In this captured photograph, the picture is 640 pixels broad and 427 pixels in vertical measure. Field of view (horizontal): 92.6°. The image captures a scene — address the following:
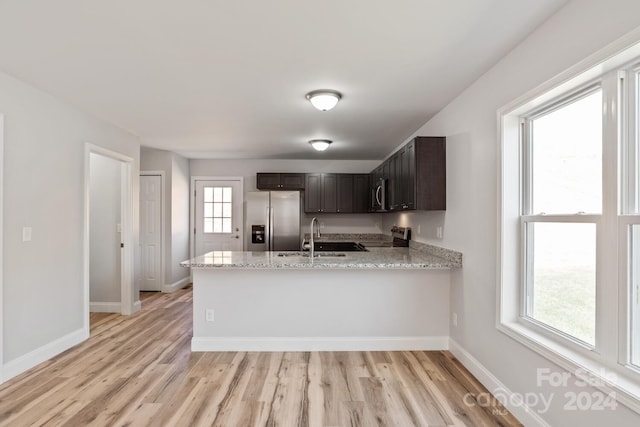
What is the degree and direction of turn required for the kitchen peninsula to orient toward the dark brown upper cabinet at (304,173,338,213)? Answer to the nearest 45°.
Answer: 0° — it already faces it

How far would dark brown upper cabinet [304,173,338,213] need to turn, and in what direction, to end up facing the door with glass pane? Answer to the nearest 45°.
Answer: approximately 90° to its right

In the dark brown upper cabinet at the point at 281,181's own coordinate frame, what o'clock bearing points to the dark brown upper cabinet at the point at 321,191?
the dark brown upper cabinet at the point at 321,191 is roughly at 9 o'clock from the dark brown upper cabinet at the point at 281,181.

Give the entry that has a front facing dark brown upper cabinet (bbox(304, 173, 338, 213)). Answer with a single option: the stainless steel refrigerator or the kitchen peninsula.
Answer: the kitchen peninsula

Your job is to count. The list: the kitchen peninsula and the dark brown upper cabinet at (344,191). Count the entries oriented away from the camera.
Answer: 1

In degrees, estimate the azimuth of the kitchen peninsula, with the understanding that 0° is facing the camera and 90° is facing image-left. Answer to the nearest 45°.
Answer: approximately 180°

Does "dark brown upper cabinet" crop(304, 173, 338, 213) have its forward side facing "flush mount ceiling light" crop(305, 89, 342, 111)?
yes

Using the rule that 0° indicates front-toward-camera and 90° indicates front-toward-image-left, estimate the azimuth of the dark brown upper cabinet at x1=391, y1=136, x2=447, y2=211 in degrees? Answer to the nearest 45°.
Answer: approximately 90°
